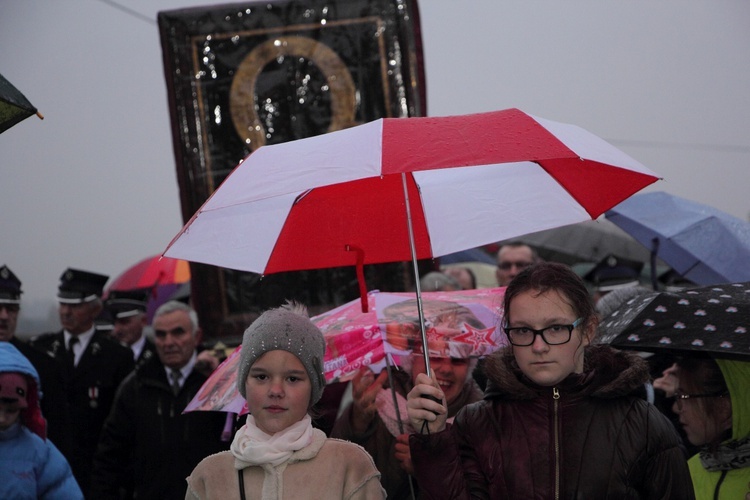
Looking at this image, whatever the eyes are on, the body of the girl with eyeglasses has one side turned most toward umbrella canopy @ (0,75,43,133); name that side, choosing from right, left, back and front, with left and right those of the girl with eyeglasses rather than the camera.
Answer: right

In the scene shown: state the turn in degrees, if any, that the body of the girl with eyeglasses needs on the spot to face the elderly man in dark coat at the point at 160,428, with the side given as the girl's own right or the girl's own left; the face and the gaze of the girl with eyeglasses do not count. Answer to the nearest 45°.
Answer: approximately 135° to the girl's own right

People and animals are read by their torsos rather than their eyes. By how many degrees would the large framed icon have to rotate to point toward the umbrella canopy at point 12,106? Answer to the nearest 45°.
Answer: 0° — it already faces it

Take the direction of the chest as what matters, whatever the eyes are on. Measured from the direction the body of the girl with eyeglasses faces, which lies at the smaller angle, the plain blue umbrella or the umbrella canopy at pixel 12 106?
the umbrella canopy

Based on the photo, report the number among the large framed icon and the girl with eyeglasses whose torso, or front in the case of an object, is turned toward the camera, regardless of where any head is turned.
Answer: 2

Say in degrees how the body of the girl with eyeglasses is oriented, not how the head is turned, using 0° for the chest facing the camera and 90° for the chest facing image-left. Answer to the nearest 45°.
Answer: approximately 0°

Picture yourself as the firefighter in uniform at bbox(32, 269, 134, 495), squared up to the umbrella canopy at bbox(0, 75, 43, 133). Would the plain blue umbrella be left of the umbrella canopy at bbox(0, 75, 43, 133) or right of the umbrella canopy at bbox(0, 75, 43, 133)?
left

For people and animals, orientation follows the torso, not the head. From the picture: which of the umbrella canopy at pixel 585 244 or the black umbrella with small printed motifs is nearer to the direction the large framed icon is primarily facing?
the black umbrella with small printed motifs

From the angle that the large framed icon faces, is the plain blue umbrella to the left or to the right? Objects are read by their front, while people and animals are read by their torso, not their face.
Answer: on its left
